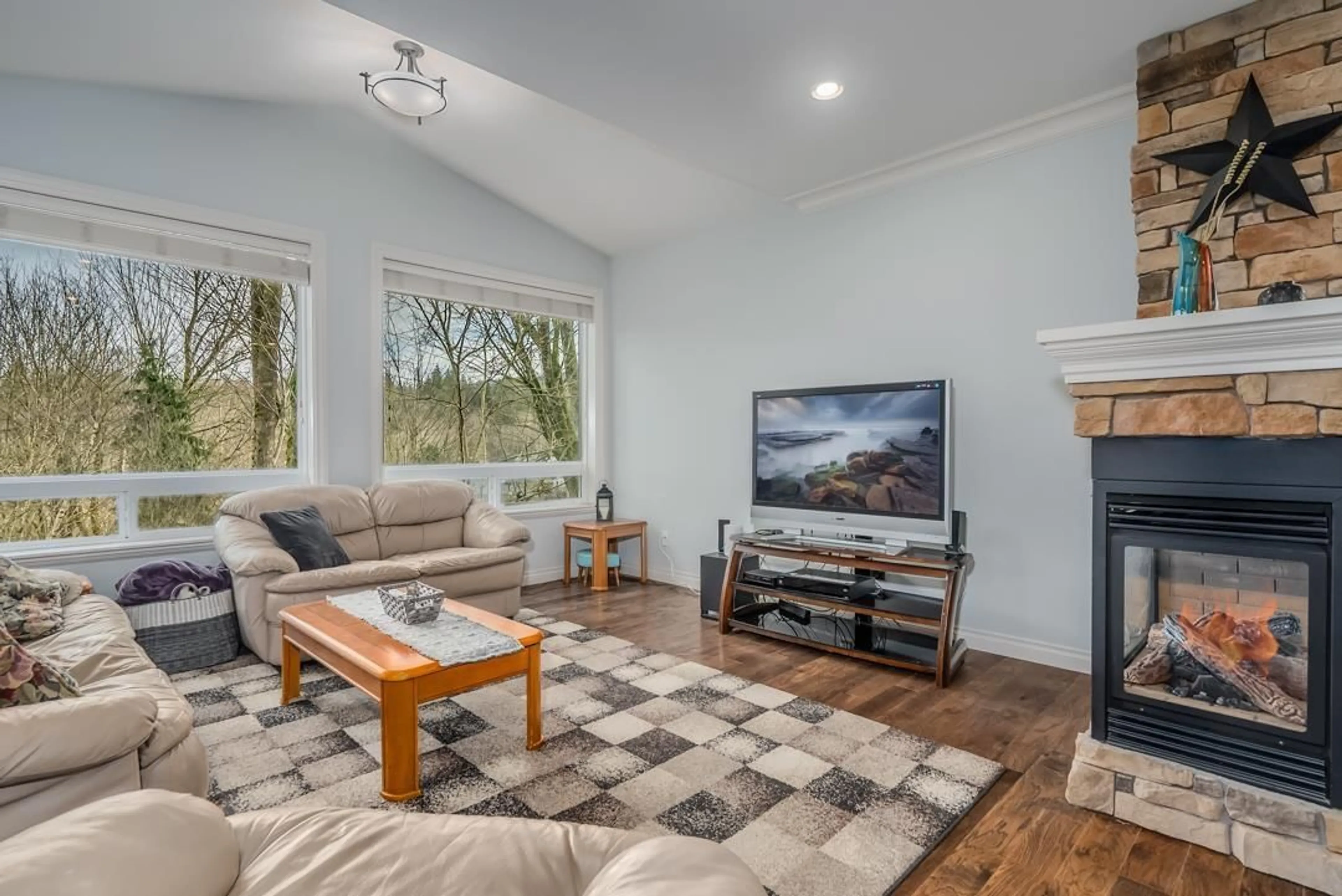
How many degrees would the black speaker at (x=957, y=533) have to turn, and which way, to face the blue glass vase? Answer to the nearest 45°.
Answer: approximately 90° to its left

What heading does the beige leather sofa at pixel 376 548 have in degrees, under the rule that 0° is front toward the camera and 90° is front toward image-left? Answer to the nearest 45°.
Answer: approximately 315°

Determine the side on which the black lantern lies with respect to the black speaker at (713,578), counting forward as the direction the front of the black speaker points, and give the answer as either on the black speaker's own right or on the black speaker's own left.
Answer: on the black speaker's own right

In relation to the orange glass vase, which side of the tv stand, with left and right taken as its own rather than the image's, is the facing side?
left

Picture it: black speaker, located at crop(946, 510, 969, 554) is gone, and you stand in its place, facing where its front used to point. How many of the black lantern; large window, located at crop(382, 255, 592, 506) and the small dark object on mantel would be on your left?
1

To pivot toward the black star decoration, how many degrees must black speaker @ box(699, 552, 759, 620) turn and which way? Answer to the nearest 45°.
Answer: approximately 90° to its left

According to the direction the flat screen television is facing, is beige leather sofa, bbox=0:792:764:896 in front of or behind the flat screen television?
in front

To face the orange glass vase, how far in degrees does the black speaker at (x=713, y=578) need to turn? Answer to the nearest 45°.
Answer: approximately 90° to its left

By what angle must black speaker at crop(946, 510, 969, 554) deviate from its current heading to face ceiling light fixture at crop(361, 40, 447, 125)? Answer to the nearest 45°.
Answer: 0° — it already faces it

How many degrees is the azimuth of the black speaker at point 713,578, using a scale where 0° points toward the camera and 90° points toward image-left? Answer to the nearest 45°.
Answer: approximately 45°

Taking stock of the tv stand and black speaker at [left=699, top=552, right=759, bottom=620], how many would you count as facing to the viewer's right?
0

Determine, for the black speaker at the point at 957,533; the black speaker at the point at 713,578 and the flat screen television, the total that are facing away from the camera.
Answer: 0

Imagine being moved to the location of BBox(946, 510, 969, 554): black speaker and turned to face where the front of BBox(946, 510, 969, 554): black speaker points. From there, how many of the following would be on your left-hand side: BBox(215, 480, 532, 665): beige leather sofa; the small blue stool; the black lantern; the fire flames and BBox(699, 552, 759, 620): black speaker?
1

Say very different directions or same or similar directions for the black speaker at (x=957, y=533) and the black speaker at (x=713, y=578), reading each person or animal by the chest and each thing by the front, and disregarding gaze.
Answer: same or similar directions

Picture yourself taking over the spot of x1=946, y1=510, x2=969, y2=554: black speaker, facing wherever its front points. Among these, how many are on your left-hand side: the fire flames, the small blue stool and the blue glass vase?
2

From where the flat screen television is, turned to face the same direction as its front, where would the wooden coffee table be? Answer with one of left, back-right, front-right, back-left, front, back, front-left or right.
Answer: front

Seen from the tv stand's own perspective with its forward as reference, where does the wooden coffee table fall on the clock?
The wooden coffee table is roughly at 12 o'clock from the tv stand.

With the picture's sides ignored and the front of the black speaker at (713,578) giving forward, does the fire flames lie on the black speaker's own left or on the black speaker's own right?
on the black speaker's own left
